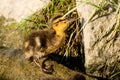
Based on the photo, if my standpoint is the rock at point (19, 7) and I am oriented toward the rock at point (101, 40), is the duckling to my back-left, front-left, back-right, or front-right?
front-right

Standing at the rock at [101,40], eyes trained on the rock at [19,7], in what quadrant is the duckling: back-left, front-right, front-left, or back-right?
front-left

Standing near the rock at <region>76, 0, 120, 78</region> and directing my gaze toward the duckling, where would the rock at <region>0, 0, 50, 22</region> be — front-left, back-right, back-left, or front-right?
front-right

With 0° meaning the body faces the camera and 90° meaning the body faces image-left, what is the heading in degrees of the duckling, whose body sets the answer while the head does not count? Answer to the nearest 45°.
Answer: approximately 270°

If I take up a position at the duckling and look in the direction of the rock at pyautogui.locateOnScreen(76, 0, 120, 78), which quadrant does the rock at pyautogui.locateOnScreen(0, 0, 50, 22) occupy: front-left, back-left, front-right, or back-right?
back-left

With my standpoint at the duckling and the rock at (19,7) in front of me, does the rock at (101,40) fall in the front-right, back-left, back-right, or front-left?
back-right

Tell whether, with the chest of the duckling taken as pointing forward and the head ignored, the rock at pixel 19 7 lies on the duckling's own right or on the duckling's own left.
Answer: on the duckling's own left

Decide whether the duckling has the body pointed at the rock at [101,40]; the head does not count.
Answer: yes

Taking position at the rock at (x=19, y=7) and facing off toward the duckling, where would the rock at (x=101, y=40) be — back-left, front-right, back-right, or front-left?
front-left
